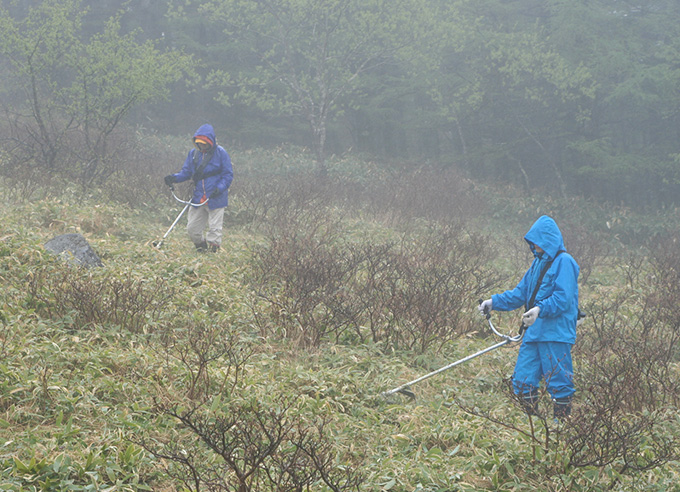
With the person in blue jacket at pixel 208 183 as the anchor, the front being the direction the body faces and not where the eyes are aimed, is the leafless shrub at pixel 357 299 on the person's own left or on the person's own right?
on the person's own left

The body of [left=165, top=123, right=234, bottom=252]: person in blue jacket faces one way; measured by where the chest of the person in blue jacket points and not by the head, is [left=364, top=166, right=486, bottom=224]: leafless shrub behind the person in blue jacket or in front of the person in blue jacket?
behind

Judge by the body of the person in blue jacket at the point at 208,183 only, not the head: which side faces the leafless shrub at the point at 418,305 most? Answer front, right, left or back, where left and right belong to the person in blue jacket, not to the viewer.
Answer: left

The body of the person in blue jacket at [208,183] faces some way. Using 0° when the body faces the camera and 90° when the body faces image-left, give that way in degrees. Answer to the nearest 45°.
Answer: approximately 45°

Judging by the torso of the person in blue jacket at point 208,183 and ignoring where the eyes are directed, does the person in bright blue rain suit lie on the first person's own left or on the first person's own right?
on the first person's own left

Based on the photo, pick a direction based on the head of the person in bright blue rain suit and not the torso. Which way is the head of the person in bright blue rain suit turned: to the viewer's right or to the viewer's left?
to the viewer's left
